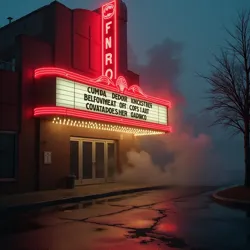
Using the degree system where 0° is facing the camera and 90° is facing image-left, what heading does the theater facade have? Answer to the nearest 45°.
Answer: approximately 315°

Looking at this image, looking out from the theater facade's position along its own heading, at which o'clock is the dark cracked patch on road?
The dark cracked patch on road is roughly at 1 o'clock from the theater facade.
